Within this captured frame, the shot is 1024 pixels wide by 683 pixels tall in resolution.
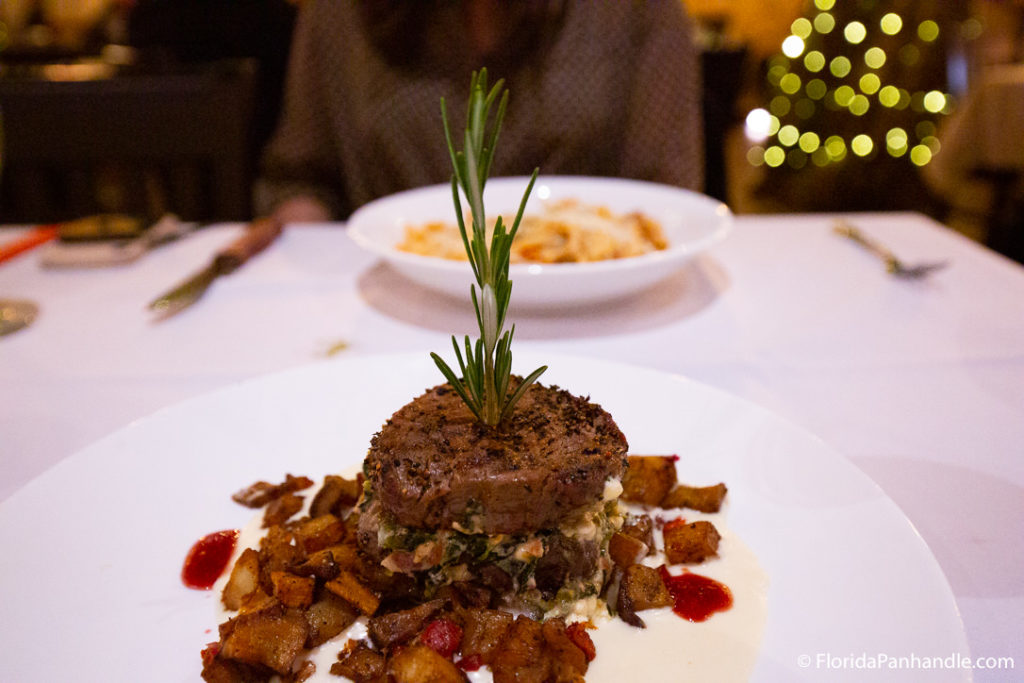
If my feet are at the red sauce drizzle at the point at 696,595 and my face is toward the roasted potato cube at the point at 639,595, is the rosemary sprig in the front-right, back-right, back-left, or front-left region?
front-right

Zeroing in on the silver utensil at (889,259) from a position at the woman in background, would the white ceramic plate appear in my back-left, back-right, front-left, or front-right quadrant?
front-right

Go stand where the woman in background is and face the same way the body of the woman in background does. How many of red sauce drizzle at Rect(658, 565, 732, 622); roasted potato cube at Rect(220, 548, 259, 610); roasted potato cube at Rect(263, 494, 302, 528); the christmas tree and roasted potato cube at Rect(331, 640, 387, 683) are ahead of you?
4

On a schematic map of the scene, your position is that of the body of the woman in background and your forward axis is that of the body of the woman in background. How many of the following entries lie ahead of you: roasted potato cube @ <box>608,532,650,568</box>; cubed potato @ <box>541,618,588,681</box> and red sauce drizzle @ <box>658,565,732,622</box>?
3

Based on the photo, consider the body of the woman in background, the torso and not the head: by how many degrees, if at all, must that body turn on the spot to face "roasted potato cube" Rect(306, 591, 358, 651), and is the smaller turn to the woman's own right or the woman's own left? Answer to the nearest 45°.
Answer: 0° — they already face it

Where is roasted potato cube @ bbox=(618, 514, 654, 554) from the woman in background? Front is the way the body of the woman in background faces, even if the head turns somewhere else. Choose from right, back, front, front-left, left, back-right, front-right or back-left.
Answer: front

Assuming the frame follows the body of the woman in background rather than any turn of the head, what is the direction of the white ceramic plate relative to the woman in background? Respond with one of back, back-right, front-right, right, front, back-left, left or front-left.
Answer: front

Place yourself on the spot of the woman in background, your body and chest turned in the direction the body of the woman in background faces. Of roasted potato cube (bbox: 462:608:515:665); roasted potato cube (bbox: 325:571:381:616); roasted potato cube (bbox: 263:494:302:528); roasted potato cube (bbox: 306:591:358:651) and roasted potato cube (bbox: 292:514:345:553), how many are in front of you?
5

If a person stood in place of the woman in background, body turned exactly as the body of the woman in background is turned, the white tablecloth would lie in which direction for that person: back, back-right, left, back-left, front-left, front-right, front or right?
front

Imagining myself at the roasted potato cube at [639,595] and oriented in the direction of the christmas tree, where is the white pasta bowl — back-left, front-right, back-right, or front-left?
front-left

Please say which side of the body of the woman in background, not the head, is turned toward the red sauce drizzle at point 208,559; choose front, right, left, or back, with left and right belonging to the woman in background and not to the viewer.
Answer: front

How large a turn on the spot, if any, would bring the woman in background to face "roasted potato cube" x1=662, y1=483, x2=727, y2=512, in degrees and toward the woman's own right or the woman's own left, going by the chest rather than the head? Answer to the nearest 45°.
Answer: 0° — they already face it

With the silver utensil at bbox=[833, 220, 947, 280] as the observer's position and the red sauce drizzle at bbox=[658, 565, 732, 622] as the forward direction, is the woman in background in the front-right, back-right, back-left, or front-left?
back-right

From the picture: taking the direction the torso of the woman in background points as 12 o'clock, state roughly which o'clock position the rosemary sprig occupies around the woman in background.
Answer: The rosemary sprig is roughly at 12 o'clock from the woman in background.

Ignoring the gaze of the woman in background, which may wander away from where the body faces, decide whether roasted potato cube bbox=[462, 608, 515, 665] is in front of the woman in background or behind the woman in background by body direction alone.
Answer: in front

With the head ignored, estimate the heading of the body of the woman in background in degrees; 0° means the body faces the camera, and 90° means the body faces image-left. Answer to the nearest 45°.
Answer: approximately 0°

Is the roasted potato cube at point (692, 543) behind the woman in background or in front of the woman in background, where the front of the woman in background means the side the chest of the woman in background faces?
in front

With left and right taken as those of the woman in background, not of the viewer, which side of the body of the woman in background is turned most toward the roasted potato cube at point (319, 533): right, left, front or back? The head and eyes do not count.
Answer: front

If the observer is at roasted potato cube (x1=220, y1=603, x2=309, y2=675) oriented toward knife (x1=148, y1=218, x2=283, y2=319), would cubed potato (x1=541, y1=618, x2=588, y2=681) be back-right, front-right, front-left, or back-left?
back-right
